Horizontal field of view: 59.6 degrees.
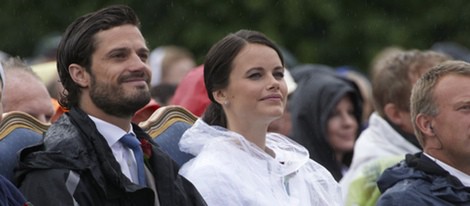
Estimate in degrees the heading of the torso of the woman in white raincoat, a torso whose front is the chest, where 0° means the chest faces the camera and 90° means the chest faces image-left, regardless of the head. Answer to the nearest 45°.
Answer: approximately 315°

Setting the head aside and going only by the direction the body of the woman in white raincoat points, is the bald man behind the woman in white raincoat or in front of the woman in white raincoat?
behind
